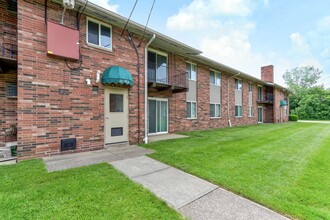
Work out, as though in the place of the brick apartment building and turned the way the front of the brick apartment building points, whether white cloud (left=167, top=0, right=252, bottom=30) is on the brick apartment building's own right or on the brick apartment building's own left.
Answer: on the brick apartment building's own left
